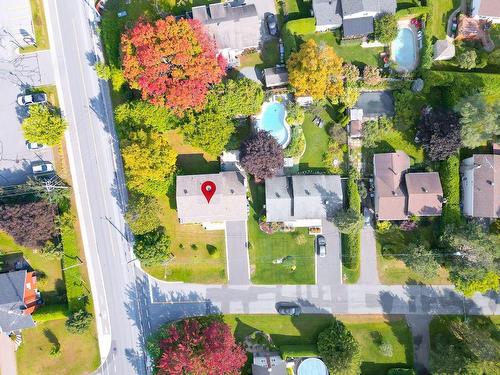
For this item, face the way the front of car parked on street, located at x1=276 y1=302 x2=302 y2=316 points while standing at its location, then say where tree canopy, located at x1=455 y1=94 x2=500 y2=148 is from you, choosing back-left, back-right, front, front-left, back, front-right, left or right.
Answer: front

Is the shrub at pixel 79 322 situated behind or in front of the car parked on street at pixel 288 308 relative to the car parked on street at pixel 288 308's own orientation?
behind

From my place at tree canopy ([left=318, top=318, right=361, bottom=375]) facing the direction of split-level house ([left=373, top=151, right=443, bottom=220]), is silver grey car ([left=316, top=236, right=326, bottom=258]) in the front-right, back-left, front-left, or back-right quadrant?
front-left

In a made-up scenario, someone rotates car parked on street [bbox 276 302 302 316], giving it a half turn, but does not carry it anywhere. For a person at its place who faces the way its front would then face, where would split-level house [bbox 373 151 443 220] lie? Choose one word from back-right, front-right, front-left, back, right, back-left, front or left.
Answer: back

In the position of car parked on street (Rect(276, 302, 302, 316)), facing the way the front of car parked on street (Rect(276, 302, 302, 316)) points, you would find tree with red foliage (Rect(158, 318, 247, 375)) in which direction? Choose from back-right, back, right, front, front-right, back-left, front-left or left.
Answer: back-right

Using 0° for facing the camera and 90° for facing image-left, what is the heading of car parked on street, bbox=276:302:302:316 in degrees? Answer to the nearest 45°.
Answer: approximately 270°

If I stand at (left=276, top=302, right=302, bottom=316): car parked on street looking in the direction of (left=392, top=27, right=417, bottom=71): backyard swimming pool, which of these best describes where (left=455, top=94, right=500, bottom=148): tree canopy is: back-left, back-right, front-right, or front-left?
front-right

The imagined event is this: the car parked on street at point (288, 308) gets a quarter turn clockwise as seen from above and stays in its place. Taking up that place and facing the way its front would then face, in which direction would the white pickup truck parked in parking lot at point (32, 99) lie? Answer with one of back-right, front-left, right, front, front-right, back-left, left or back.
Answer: right

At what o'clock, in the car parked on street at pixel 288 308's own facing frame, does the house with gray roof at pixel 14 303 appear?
The house with gray roof is roughly at 6 o'clock from the car parked on street.

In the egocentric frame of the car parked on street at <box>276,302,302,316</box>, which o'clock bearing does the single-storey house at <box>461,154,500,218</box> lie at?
The single-storey house is roughly at 12 o'clock from the car parked on street.

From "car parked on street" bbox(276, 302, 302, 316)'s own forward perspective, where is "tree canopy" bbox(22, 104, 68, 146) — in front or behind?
behind
